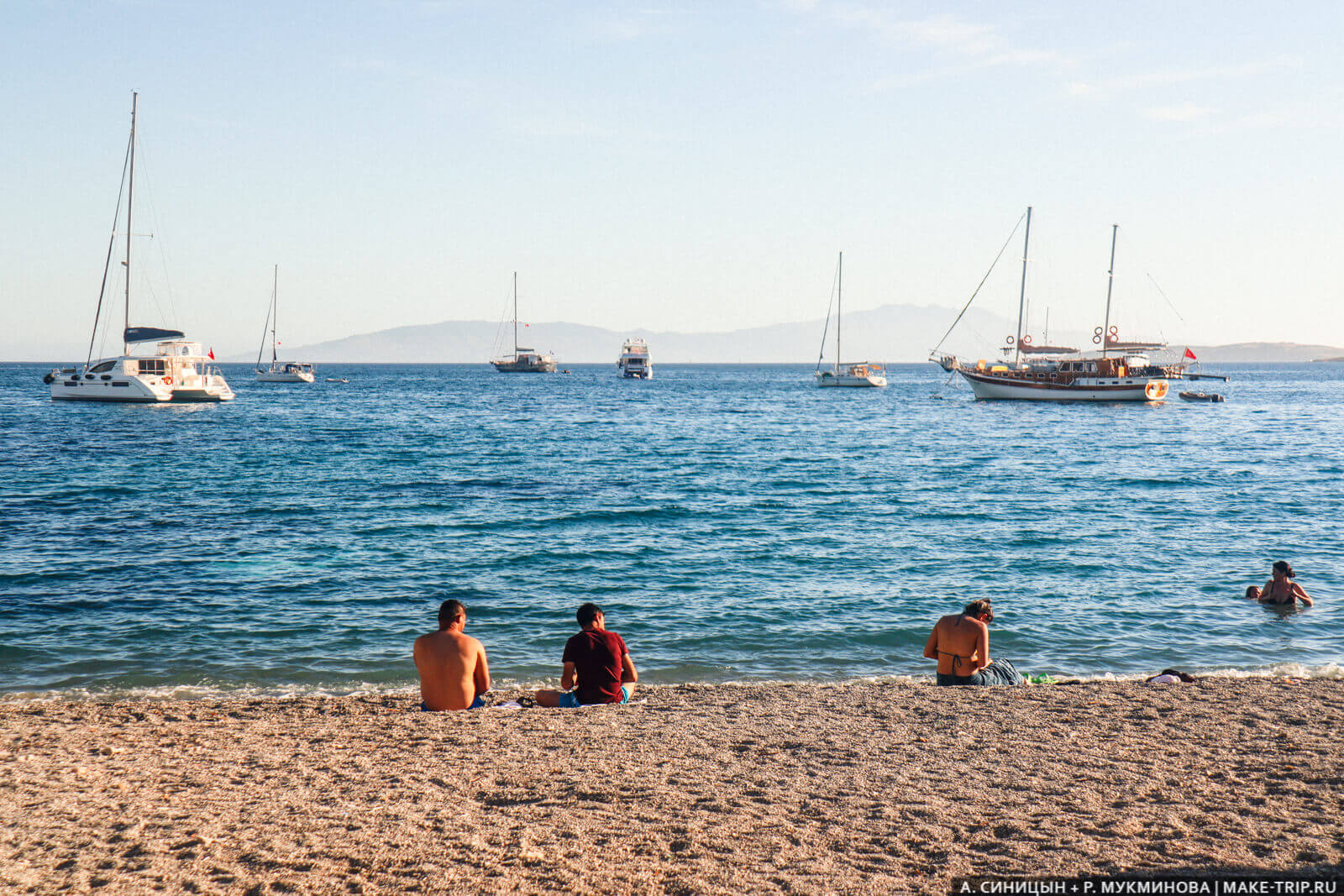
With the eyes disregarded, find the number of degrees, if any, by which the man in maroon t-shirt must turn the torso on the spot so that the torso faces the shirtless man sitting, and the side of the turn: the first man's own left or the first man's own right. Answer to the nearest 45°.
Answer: approximately 90° to the first man's own left

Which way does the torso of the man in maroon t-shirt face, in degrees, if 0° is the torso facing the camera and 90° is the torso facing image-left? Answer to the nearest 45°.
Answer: approximately 180°

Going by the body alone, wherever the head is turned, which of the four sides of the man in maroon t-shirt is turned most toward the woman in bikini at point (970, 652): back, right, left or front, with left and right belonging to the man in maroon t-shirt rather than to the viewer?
right

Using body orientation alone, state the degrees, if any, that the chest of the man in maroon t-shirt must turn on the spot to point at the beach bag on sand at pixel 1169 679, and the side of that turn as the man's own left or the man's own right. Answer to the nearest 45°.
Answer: approximately 90° to the man's own right

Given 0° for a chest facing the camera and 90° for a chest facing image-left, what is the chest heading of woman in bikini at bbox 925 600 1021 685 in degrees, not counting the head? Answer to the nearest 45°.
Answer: approximately 225°

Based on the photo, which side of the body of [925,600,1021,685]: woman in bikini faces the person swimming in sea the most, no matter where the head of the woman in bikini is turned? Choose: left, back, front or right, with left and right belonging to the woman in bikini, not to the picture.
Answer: front

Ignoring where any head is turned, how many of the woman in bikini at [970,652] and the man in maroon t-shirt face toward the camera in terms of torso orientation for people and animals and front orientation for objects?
0
